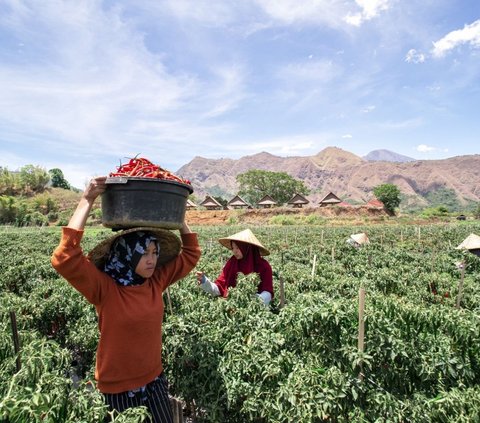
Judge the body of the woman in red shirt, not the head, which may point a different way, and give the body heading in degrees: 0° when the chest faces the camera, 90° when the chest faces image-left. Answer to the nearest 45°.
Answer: approximately 45°

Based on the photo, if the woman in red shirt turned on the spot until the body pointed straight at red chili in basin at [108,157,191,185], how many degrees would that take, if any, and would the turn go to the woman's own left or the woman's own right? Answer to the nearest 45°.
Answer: approximately 45° to the woman's own left
